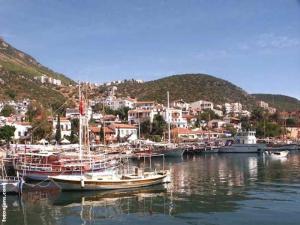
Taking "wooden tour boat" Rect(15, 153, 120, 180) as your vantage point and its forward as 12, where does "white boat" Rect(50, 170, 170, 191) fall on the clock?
The white boat is roughly at 2 o'clock from the wooden tour boat.

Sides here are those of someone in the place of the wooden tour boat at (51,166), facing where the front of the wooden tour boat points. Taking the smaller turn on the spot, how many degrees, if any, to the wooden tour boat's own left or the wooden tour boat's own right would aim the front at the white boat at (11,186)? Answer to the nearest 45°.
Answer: approximately 90° to the wooden tour boat's own right

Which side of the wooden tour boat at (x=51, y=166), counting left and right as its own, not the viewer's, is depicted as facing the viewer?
right
